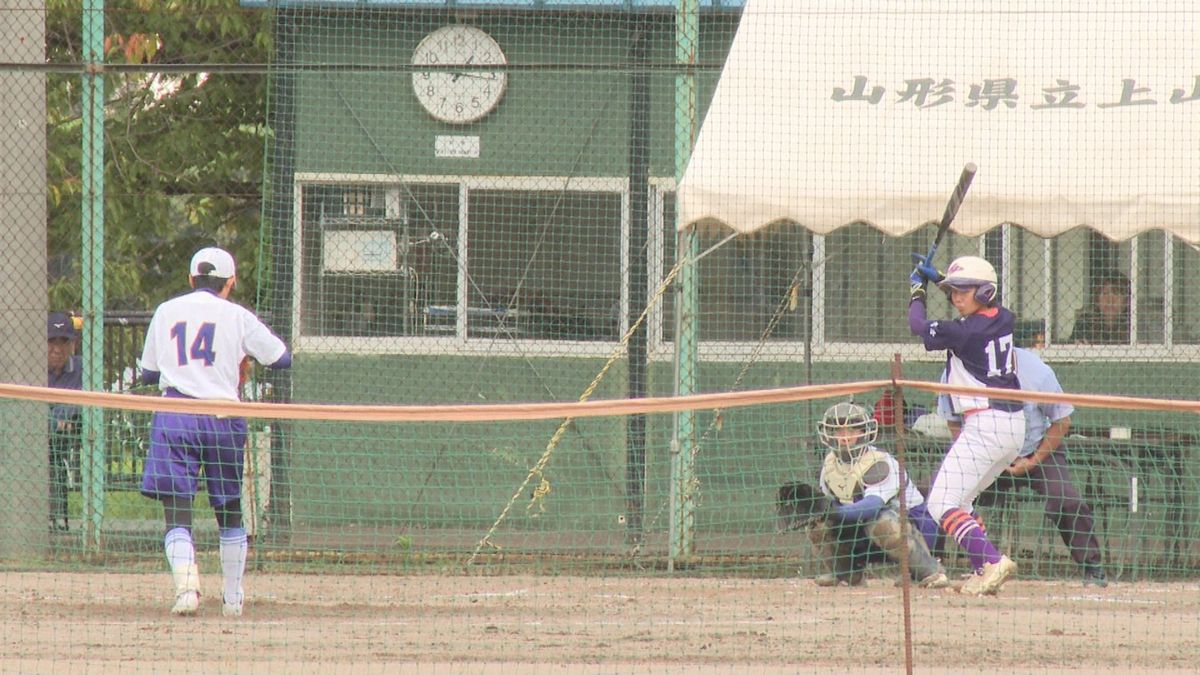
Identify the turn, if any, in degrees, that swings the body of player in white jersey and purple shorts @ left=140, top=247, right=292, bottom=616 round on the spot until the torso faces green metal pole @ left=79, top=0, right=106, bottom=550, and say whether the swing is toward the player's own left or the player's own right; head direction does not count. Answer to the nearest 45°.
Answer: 0° — they already face it

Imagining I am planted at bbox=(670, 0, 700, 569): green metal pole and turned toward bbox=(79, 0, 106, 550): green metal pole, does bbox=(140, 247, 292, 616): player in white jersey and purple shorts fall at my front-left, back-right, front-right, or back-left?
front-left

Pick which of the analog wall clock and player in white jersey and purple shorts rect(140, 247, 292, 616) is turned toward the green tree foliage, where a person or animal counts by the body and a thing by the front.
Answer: the player in white jersey and purple shorts

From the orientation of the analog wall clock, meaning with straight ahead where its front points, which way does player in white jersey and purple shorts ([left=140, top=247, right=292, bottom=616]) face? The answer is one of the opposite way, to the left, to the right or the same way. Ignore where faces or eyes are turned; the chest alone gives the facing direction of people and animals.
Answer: the opposite way

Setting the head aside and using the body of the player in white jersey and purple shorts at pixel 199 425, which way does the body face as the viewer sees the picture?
away from the camera

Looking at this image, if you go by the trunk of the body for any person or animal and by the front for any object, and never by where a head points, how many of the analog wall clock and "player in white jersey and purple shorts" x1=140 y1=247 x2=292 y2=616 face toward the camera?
1

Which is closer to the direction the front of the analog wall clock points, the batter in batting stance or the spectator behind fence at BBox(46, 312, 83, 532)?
the batter in batting stance

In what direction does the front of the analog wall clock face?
toward the camera

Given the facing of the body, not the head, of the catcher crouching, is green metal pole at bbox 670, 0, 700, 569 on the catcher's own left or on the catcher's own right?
on the catcher's own right
